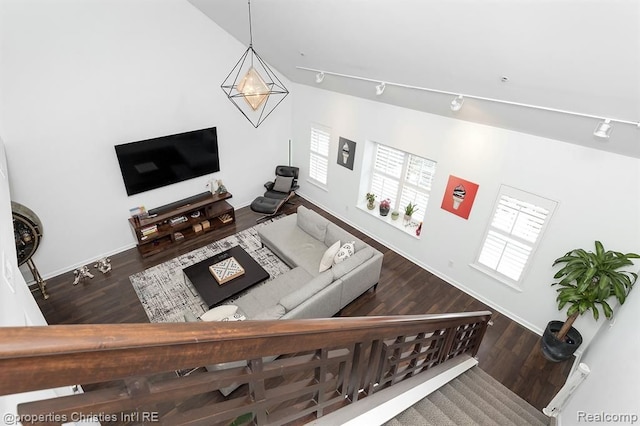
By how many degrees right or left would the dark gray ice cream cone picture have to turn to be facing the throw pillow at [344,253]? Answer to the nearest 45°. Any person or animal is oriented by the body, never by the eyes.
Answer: approximately 45° to its left

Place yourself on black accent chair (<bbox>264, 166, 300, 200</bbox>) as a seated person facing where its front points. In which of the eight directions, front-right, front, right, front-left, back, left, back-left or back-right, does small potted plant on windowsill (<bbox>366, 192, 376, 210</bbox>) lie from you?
left

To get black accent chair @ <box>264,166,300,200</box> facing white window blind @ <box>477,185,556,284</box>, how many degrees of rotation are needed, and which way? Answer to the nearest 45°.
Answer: approximately 90° to its left

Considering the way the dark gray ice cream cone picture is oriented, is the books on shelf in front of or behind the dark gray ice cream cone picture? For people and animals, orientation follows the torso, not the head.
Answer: in front

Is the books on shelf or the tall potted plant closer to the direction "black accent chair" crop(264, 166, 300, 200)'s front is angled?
the books on shelf

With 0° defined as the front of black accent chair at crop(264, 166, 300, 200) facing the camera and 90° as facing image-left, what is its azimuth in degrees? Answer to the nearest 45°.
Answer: approximately 45°

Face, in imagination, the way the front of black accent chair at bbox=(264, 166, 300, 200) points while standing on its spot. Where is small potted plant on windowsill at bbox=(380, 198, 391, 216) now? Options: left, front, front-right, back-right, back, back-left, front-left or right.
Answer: left

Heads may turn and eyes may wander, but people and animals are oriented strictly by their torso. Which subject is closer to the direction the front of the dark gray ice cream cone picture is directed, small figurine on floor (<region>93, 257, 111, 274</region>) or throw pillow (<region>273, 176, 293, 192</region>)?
the small figurine on floor

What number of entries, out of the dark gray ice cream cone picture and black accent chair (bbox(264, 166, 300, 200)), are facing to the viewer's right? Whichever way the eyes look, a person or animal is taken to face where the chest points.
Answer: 0

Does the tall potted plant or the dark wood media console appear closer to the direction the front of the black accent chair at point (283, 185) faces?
the dark wood media console

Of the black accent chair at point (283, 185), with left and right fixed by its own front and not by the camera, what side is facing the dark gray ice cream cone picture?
left

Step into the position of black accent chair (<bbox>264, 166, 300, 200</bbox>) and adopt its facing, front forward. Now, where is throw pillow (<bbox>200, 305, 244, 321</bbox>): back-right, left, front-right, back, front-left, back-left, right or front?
front-left

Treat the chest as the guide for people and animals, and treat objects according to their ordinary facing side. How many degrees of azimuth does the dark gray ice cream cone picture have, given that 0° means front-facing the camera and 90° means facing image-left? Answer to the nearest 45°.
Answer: approximately 45°
